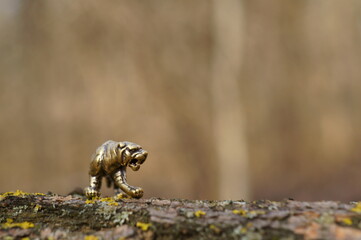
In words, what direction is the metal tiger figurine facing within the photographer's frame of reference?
facing the viewer and to the right of the viewer

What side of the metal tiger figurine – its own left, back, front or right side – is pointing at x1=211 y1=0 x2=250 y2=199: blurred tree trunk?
left
